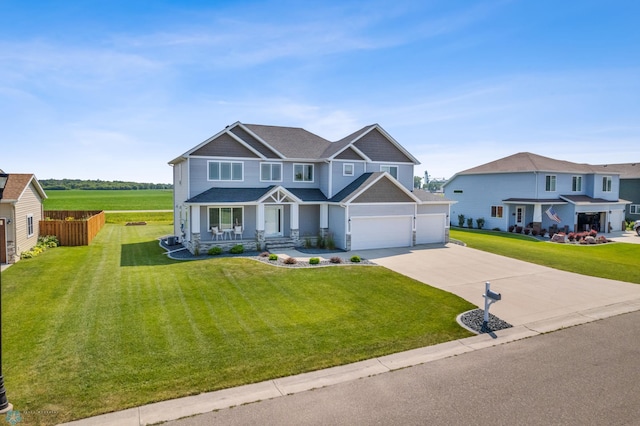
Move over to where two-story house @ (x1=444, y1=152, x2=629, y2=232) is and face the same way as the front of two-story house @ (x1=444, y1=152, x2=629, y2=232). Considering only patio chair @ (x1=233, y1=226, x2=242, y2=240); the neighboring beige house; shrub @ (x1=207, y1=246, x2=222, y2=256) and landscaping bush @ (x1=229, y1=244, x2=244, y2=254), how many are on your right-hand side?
4

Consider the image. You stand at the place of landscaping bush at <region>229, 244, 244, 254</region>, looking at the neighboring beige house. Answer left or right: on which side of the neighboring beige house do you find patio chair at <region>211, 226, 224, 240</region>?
right

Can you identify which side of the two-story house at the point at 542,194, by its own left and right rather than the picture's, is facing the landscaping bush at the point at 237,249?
right

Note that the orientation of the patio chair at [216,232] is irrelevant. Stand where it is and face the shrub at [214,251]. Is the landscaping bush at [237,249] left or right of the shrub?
left

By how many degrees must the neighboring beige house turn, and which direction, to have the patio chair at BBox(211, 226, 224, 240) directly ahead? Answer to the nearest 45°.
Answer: approximately 135° to its left

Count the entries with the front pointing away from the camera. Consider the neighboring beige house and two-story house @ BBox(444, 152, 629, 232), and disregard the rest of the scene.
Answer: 0

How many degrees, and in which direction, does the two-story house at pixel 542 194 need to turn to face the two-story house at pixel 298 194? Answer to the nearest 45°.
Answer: approximately 90° to its right

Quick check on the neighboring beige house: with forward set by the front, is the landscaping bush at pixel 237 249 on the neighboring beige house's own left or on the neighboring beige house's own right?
on the neighboring beige house's own left

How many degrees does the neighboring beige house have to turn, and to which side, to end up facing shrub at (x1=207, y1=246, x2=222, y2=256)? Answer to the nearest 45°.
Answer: approximately 90° to its left

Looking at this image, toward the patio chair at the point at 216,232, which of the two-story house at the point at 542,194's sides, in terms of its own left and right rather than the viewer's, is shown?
right

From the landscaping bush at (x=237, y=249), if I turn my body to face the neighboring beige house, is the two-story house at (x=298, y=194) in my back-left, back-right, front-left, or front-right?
back-right

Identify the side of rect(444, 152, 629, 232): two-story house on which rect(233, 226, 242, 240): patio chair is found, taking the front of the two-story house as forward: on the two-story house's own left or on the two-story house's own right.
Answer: on the two-story house's own right
